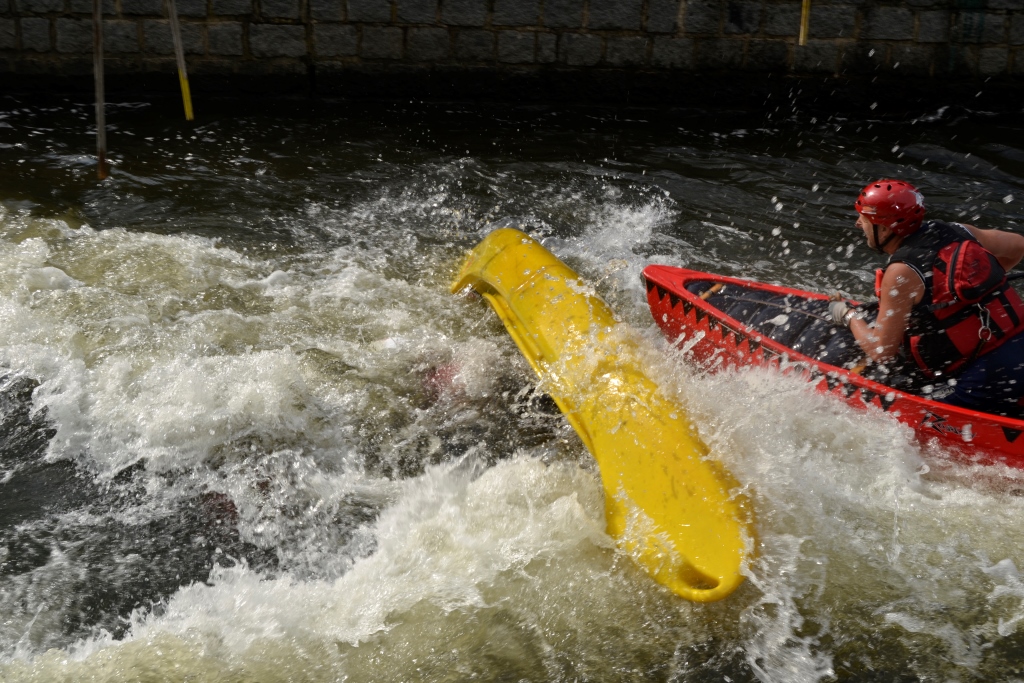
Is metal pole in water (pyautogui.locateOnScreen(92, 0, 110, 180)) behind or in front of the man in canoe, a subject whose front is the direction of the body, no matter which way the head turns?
in front

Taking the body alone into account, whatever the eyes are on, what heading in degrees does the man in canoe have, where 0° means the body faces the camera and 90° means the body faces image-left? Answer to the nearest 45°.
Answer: approximately 135°
